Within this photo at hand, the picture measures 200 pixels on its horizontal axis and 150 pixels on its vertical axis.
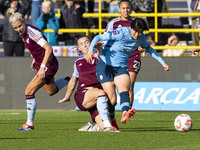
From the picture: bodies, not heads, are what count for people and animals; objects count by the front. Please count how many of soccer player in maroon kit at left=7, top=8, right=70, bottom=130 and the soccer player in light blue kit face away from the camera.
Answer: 0

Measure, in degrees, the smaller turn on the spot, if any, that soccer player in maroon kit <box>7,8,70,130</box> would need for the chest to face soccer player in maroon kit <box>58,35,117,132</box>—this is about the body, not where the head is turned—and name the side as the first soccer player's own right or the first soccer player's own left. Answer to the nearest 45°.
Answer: approximately 90° to the first soccer player's own left

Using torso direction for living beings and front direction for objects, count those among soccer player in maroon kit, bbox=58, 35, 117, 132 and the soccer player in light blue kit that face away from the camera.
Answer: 0

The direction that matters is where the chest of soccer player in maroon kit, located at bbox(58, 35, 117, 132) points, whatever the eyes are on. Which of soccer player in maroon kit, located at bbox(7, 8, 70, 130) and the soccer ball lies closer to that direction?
the soccer ball

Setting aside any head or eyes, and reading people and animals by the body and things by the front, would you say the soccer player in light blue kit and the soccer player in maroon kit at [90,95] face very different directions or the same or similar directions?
same or similar directions
